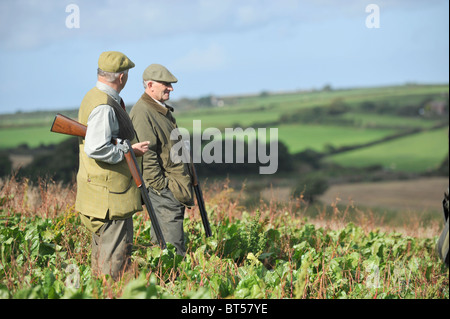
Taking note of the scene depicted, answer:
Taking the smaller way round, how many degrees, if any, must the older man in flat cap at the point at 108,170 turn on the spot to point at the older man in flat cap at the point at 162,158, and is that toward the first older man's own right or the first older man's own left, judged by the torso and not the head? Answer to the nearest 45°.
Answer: approximately 45° to the first older man's own left

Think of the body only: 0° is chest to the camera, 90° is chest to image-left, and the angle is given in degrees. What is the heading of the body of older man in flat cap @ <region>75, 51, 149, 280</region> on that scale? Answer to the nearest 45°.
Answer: approximately 270°

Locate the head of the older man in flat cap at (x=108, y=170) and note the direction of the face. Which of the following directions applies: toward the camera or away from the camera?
away from the camera

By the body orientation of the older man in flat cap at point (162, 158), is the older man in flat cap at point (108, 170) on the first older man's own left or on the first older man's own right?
on the first older man's own right
